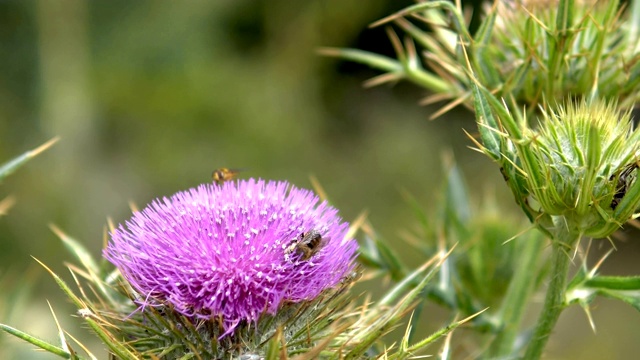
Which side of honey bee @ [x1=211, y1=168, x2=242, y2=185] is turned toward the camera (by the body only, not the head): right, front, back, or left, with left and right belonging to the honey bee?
left

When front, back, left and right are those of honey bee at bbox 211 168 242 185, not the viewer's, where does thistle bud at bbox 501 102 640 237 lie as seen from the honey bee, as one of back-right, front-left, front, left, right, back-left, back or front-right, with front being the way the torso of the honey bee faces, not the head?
back-left

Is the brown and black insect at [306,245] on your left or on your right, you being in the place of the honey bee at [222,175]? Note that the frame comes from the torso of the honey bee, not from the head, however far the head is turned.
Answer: on your left

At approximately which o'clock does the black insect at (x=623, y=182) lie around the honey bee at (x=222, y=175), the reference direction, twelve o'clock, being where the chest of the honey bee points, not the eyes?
The black insect is roughly at 7 o'clock from the honey bee.
